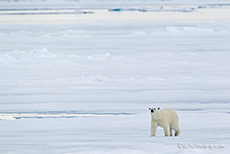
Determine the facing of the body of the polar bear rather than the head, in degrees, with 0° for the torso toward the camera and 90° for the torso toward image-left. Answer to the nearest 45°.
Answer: approximately 45°
